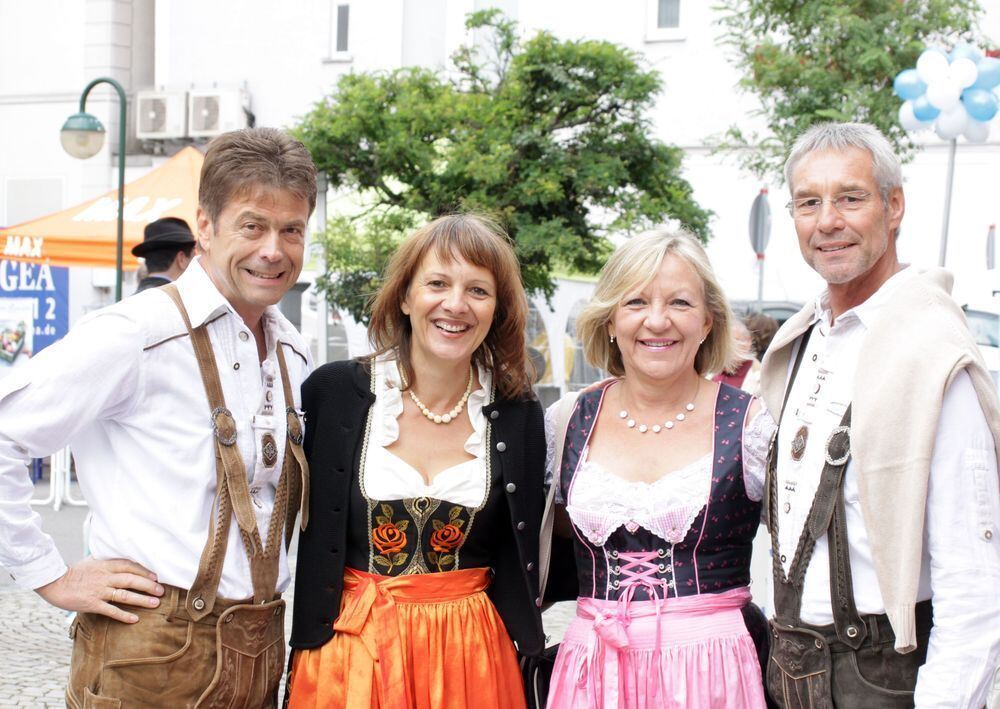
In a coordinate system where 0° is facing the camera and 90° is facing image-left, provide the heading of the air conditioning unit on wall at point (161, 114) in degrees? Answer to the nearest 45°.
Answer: approximately 0°

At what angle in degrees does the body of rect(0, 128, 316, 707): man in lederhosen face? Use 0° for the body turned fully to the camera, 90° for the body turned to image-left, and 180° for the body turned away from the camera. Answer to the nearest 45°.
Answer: approximately 315°

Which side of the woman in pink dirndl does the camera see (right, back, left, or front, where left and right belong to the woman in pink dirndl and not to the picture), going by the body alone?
front

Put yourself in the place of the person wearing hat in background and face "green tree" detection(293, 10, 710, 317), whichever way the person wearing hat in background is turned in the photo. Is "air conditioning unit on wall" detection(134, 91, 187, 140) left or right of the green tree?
left

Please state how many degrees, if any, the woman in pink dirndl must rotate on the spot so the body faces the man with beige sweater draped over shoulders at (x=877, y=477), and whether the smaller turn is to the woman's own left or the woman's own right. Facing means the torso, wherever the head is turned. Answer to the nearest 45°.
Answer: approximately 45° to the woman's own left

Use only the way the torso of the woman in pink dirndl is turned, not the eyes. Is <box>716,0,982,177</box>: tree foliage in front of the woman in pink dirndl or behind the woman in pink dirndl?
behind

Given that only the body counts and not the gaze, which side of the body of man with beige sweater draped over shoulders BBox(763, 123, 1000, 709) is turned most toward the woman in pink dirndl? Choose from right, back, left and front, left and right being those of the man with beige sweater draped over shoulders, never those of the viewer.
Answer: right

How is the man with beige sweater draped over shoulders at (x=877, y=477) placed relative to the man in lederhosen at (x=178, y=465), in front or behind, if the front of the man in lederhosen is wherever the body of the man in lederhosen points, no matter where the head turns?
in front

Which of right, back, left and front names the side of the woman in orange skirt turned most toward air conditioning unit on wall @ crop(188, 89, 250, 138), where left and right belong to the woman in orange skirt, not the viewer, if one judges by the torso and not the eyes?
back

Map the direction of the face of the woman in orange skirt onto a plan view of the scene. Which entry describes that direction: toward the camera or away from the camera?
toward the camera

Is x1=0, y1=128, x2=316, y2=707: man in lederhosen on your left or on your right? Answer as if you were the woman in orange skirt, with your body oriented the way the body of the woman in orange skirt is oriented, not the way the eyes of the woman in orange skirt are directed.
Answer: on your right

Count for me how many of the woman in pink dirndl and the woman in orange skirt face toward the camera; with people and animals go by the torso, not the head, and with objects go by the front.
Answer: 2

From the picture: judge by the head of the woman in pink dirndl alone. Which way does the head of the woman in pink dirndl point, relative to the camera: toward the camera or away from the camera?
toward the camera
